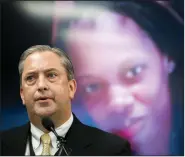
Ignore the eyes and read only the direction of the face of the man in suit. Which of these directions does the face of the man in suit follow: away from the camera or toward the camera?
toward the camera

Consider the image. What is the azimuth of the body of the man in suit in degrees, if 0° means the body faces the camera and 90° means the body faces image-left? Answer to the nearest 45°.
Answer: approximately 45°
